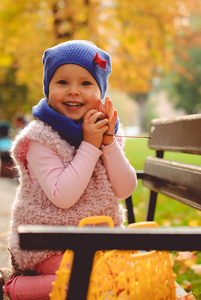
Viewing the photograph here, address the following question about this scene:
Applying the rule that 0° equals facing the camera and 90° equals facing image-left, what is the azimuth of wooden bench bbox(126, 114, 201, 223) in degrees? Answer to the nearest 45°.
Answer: approximately 45°
